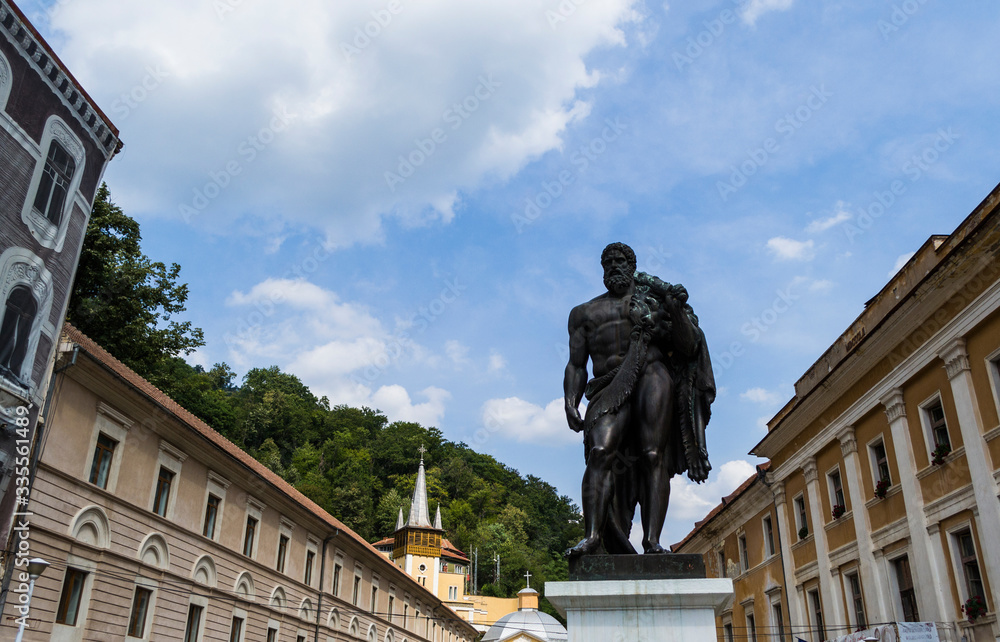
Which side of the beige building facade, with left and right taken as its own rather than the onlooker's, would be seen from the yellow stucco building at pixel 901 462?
front

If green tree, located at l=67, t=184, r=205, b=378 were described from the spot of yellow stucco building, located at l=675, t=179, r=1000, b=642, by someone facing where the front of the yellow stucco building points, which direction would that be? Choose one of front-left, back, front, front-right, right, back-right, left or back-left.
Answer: front-right

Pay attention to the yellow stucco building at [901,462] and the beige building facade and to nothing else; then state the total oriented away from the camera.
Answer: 0

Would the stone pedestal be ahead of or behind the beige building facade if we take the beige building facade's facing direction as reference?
ahead

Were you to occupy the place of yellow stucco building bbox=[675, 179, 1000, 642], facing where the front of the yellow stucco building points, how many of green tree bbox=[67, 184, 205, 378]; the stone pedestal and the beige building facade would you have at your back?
0

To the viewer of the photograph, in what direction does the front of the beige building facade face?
facing the viewer and to the right of the viewer

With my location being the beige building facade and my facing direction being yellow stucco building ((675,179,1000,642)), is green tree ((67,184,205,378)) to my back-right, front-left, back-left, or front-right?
back-left

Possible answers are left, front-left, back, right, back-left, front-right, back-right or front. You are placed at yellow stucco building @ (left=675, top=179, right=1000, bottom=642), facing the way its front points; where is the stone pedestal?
front-left

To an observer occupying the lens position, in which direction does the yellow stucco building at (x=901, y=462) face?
facing the viewer and to the left of the viewer

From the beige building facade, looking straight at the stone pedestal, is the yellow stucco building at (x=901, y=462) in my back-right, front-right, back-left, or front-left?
front-left

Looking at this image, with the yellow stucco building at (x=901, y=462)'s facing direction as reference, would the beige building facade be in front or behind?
in front
